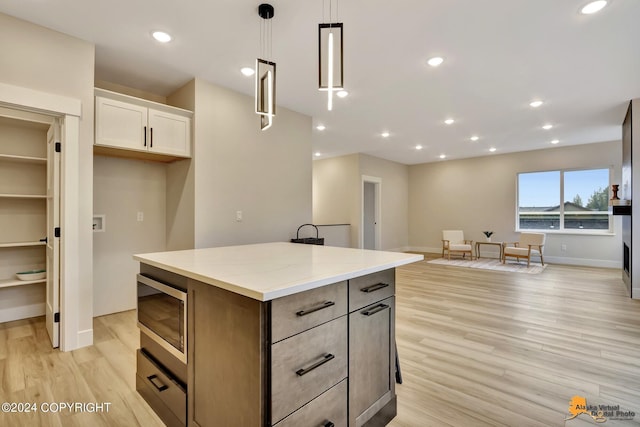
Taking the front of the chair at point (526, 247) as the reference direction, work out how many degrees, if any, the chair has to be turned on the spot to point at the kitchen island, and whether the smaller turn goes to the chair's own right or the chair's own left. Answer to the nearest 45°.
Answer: approximately 45° to the chair's own left

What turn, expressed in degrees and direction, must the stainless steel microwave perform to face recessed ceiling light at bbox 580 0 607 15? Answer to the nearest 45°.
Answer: approximately 135° to its left

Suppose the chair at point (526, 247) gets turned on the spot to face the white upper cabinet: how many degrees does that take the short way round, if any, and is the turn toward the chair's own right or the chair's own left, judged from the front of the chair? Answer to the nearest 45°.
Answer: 0° — it already faces it

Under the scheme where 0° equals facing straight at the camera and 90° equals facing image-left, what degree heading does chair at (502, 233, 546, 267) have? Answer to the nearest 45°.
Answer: approximately 45°

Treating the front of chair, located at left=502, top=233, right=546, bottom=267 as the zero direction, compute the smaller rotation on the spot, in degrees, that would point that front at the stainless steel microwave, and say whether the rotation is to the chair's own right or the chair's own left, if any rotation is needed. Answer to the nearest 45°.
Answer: approximately 45° to the chair's own left

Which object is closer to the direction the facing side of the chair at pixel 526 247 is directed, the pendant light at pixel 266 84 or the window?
the pendant light

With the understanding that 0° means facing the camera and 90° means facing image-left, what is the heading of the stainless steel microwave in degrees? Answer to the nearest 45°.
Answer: approximately 45°

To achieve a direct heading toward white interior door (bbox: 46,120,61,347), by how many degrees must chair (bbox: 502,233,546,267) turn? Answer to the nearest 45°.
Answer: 0° — it already faces it

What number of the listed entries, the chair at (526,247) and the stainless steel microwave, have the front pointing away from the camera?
0

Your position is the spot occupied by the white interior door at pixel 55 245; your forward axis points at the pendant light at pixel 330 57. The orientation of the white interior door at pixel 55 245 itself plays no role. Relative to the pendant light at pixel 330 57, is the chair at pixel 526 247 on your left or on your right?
left
